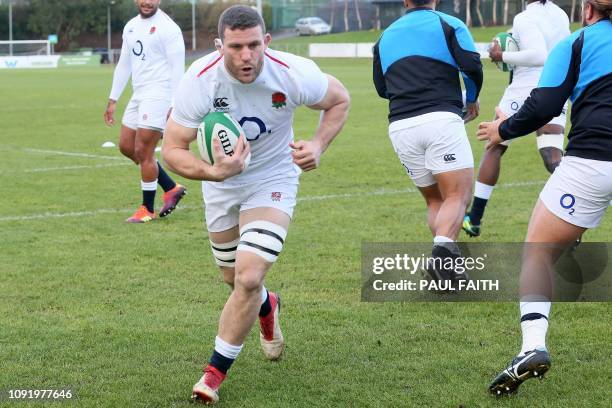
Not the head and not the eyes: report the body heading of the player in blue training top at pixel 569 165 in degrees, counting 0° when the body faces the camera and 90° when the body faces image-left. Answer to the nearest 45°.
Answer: approximately 135°

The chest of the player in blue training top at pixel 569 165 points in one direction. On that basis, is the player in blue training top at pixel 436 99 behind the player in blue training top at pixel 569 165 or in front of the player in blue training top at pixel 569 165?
in front
